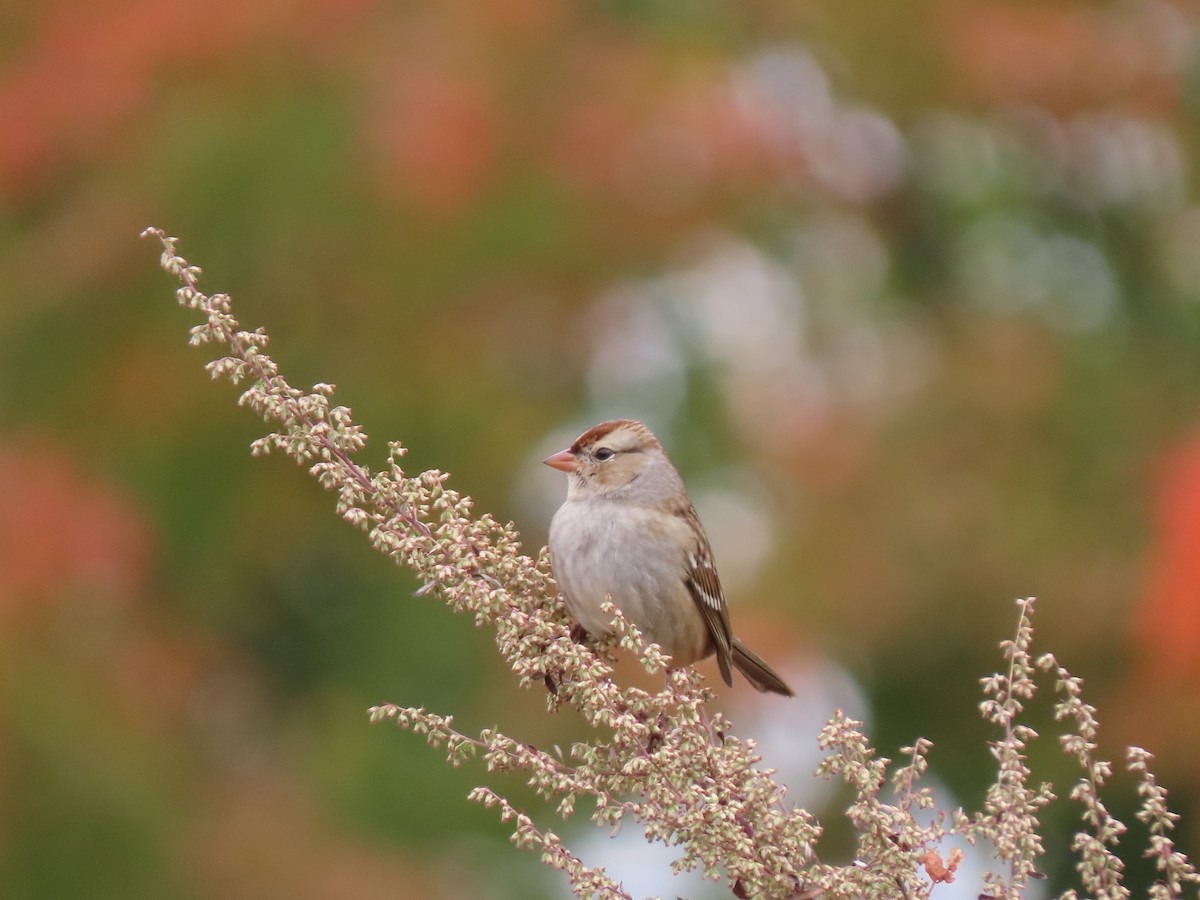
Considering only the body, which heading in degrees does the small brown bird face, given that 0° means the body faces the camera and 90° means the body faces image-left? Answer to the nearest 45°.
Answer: approximately 45°
